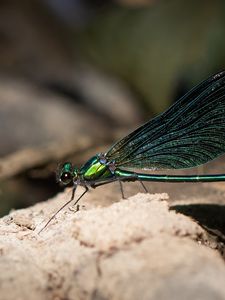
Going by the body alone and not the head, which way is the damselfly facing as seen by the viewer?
to the viewer's left
